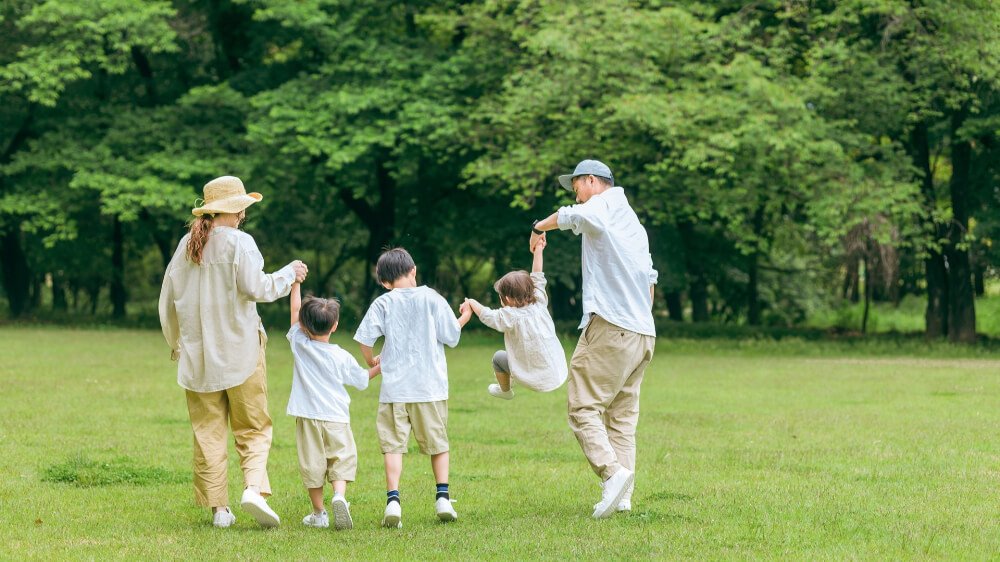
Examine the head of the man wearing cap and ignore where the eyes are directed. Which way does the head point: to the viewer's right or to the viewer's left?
to the viewer's left

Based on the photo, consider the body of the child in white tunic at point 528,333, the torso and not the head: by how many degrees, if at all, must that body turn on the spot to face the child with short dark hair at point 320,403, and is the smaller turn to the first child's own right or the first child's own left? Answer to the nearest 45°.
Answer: approximately 90° to the first child's own left

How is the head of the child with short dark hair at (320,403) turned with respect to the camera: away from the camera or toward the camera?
away from the camera

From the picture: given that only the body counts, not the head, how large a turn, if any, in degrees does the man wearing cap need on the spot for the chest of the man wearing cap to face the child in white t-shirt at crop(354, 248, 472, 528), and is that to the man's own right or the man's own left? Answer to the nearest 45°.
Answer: approximately 45° to the man's own left

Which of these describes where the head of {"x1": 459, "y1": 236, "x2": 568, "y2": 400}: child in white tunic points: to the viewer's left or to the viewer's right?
to the viewer's left

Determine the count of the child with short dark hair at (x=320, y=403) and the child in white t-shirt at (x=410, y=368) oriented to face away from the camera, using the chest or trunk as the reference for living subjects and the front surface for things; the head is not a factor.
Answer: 2

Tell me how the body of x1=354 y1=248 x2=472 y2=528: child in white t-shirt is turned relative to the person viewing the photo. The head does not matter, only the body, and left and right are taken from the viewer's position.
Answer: facing away from the viewer

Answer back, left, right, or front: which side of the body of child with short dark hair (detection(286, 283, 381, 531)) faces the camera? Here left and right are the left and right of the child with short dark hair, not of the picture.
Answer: back

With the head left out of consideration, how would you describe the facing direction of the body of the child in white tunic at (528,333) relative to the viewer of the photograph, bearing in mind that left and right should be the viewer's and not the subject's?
facing away from the viewer and to the left of the viewer

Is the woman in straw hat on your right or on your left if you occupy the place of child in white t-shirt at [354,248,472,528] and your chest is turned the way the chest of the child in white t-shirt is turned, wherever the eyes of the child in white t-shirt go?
on your left

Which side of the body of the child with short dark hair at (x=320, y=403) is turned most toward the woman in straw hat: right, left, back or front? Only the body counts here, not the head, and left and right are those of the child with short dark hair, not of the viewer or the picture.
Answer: left

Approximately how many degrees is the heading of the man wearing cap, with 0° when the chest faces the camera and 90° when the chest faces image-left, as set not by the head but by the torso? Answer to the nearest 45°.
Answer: approximately 135°

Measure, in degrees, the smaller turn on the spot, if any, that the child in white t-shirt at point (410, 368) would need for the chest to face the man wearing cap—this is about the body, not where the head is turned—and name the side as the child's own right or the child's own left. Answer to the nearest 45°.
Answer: approximately 90° to the child's own right

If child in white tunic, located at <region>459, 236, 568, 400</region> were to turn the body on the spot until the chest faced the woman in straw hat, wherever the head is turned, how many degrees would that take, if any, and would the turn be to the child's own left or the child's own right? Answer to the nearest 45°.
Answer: approximately 45° to the child's own left

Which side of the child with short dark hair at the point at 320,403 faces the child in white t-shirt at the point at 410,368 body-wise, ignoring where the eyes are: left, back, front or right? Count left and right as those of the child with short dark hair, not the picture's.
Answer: right
